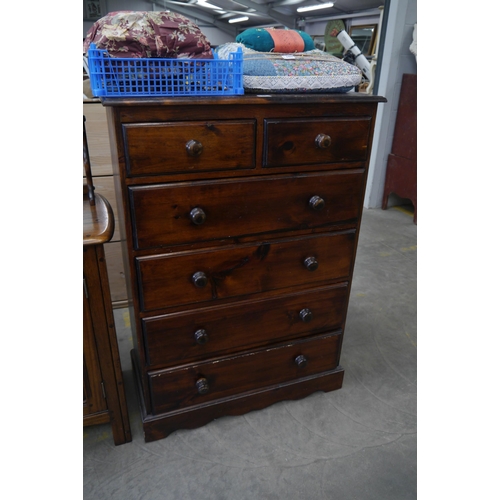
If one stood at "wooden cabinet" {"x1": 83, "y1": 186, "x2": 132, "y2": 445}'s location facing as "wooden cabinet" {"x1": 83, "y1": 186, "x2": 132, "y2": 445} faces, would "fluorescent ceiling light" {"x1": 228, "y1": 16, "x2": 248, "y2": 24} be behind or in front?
behind
